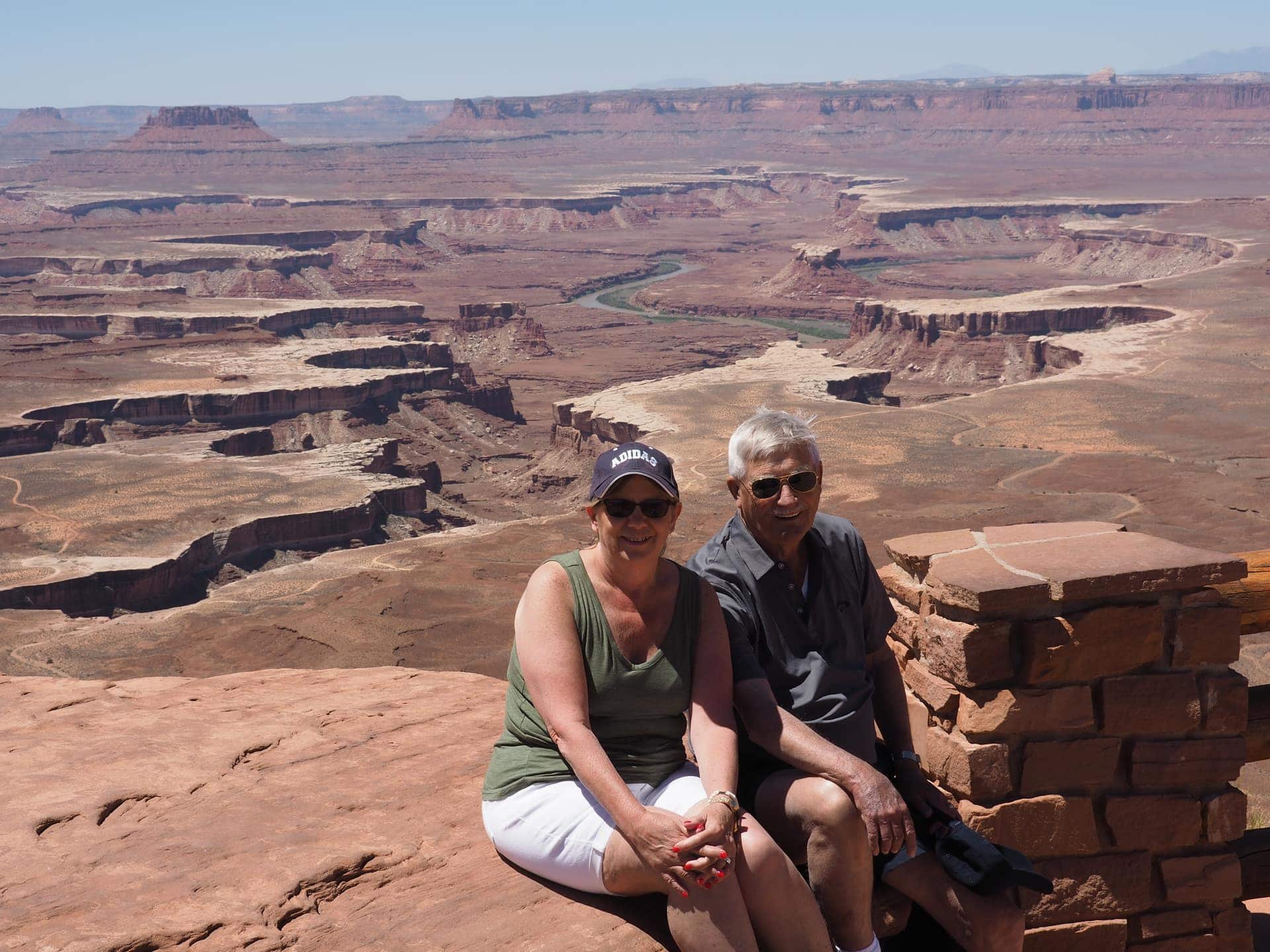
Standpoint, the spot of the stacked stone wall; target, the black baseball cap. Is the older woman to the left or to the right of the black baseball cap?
right

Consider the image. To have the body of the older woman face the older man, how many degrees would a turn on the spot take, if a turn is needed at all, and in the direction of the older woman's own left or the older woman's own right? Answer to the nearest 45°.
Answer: approximately 45° to the older woman's own left

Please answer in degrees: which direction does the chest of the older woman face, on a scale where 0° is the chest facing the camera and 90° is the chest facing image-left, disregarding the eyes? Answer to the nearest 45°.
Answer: approximately 315°

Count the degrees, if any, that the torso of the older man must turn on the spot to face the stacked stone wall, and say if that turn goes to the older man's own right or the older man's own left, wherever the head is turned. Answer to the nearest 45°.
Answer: approximately 90° to the older man's own left

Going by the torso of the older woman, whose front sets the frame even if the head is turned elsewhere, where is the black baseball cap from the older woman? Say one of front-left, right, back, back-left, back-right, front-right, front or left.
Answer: front-left

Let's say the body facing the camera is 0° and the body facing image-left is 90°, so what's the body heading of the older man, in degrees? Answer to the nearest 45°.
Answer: approximately 315°

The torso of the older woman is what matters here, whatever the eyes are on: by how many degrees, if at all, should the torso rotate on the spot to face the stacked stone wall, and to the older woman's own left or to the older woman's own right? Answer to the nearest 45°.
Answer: approximately 45° to the older woman's own left

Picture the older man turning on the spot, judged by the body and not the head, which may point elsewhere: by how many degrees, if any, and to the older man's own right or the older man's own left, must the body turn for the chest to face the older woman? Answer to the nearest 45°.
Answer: approximately 90° to the older man's own right

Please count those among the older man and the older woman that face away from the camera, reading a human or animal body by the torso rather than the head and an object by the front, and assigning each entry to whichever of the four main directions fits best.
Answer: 0
